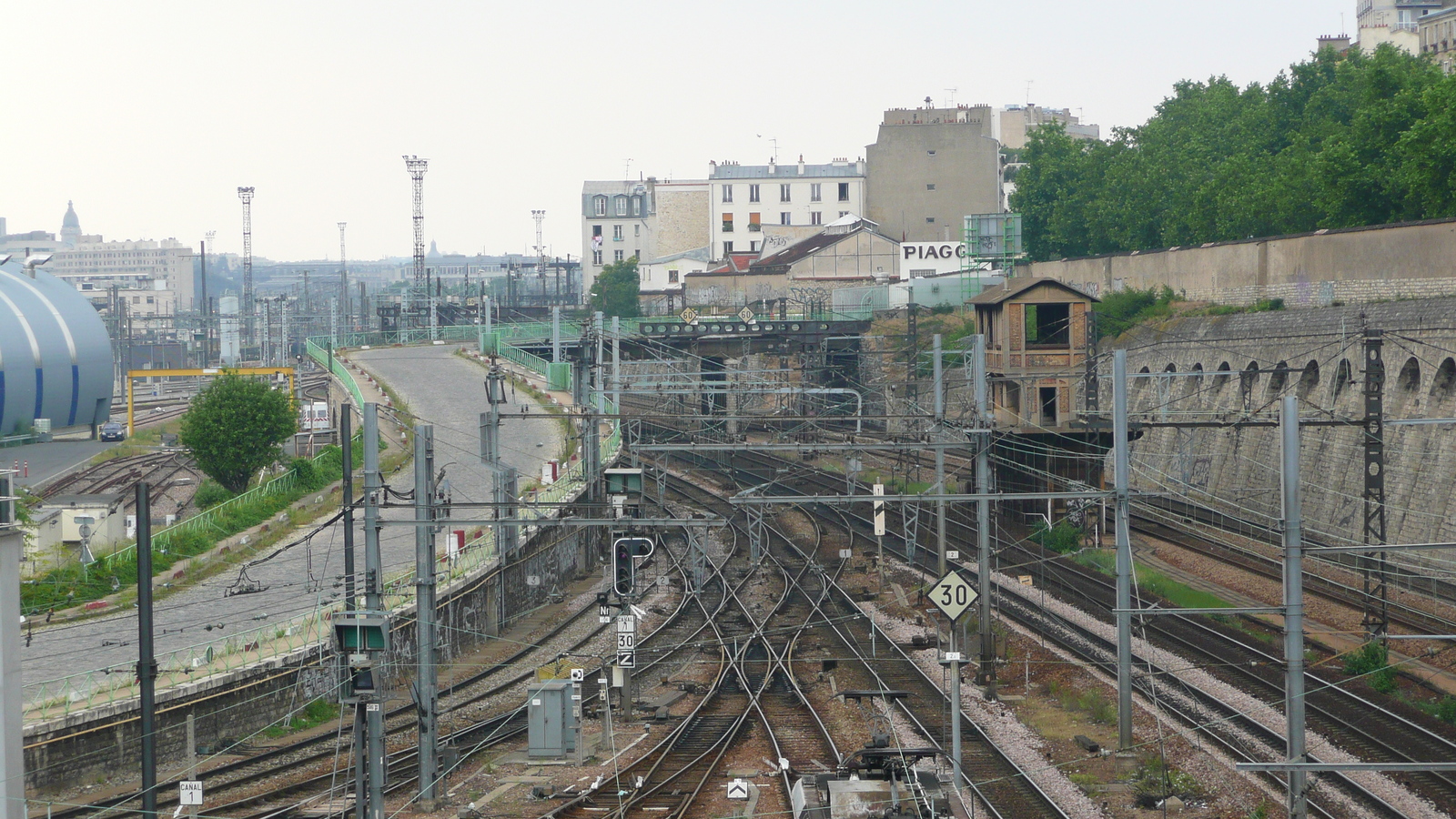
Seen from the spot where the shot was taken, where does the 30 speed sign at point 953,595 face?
facing the viewer

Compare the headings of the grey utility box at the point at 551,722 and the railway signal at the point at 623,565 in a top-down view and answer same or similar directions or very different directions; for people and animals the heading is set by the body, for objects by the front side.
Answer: same or similar directions

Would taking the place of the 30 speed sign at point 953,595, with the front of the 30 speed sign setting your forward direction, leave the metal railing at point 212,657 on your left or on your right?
on your right

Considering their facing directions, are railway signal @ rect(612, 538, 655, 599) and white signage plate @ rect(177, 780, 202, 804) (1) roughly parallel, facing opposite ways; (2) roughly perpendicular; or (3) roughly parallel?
roughly parallel

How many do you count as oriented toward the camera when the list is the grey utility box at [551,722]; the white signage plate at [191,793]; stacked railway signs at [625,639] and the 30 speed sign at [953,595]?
4

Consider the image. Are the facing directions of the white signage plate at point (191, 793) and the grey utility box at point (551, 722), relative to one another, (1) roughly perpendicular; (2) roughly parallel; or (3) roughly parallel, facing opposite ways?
roughly parallel

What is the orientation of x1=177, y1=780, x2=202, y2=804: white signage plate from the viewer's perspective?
toward the camera

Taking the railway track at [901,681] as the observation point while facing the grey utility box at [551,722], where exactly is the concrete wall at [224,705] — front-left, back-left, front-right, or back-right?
front-right

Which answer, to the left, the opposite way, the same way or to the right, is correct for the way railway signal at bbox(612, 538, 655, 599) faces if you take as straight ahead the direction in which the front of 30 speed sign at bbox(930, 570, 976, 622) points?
the same way

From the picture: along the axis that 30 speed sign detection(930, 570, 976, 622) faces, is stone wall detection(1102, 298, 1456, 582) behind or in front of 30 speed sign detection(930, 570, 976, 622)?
behind

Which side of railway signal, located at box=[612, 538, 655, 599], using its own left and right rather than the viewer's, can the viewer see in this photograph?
front

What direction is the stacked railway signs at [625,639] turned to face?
toward the camera

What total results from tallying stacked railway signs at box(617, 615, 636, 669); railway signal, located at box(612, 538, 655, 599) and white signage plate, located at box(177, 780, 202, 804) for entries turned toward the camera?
3
